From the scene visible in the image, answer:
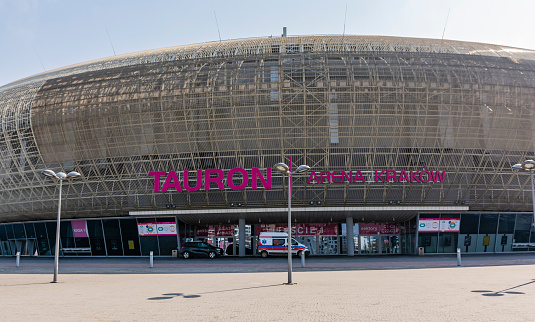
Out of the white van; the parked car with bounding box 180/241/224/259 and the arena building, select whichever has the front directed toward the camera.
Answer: the arena building

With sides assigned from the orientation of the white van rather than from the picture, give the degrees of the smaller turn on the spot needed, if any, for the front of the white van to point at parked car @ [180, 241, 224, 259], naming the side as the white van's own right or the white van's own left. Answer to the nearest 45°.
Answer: approximately 180°

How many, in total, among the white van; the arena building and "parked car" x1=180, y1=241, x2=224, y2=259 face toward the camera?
1

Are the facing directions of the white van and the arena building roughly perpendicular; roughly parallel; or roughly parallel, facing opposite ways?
roughly perpendicular

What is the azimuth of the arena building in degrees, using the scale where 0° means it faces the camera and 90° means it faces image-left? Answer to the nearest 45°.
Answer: approximately 0°

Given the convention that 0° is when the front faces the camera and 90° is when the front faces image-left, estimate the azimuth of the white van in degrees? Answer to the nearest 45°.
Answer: approximately 270°
